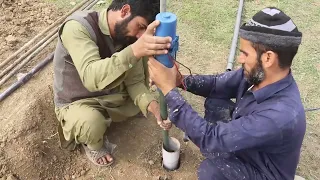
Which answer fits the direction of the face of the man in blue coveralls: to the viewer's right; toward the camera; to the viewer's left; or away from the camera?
to the viewer's left

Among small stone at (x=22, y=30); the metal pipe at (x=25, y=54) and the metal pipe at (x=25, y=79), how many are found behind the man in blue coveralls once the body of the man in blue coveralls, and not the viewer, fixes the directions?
0

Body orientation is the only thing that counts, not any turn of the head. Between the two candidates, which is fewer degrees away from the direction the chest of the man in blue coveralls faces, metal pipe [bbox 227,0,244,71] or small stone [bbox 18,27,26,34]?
the small stone

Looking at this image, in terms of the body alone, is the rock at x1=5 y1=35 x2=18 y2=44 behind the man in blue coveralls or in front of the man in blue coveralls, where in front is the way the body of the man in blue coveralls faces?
in front

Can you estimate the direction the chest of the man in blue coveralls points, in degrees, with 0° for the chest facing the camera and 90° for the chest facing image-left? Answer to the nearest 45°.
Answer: approximately 90°

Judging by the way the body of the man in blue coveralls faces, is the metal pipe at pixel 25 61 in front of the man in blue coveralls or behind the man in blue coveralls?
in front

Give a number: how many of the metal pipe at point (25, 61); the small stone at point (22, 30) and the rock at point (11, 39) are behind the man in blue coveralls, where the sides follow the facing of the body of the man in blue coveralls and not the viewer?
0

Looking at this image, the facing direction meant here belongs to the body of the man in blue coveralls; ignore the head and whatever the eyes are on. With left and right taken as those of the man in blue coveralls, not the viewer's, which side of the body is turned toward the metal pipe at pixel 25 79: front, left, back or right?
front

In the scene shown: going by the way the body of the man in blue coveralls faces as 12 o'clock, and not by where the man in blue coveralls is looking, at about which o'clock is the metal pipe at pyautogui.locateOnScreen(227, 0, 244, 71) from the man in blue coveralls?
The metal pipe is roughly at 3 o'clock from the man in blue coveralls.
